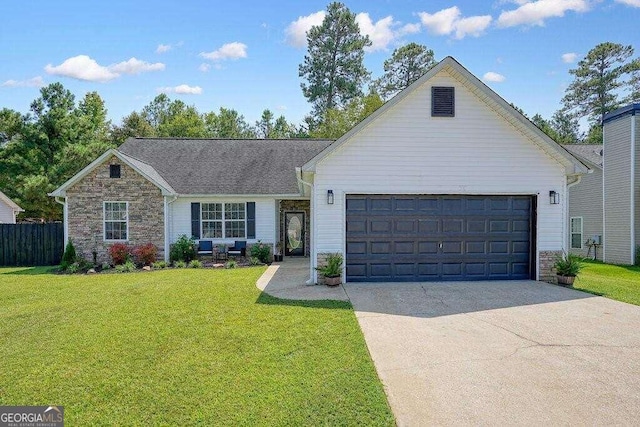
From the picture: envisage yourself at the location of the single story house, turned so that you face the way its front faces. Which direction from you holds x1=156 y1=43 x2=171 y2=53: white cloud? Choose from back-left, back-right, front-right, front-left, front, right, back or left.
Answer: back-right

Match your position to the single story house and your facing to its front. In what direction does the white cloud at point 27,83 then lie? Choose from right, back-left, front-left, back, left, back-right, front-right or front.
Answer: back-right

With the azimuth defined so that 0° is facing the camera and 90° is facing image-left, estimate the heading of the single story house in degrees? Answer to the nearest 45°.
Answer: approximately 0°

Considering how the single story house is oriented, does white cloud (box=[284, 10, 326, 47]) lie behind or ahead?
behind

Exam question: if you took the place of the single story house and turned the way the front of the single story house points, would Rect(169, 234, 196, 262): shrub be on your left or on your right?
on your right

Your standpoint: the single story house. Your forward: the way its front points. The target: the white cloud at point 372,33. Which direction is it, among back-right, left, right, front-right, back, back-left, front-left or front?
back

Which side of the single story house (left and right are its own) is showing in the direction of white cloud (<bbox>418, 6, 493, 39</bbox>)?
back

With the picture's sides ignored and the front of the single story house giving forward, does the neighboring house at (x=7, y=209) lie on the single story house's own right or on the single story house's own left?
on the single story house's own right

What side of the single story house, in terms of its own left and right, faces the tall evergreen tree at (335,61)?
back

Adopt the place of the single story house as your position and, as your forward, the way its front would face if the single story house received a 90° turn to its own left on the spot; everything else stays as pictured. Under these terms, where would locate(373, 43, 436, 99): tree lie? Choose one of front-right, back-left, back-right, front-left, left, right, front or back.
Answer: left

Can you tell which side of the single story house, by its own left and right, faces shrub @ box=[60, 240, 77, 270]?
right

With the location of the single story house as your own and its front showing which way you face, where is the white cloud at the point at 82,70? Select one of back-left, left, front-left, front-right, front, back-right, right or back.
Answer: back-right

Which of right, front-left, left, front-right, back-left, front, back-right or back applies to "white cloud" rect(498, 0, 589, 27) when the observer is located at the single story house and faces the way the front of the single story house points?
back-left
